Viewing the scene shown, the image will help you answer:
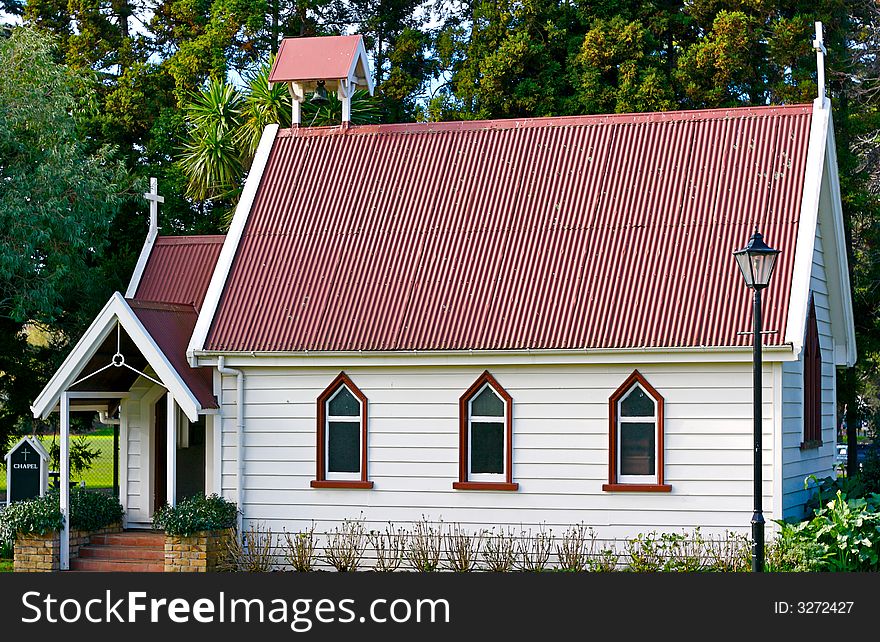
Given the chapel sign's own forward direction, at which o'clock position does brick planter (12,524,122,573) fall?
The brick planter is roughly at 12 o'clock from the chapel sign.

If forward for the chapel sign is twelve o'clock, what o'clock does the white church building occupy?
The white church building is roughly at 10 o'clock from the chapel sign.

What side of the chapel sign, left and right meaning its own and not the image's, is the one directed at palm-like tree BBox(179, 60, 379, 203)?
back

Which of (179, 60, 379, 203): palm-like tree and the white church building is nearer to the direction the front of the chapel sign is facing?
the white church building

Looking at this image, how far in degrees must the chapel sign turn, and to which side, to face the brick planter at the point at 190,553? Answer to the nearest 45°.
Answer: approximately 45° to its left

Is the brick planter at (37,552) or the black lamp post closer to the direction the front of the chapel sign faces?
the brick planter

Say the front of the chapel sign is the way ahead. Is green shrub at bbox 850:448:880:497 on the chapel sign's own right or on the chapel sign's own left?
on the chapel sign's own left

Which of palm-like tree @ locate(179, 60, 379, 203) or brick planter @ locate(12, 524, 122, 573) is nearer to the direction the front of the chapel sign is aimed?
the brick planter

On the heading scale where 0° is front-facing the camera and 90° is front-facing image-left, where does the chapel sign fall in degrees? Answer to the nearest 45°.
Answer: approximately 0°
